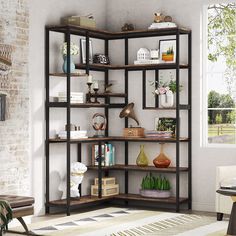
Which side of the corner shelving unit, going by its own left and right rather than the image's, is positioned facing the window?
left

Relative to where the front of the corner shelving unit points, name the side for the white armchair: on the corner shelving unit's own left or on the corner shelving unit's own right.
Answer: on the corner shelving unit's own left

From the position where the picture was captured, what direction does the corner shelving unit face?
facing the viewer
